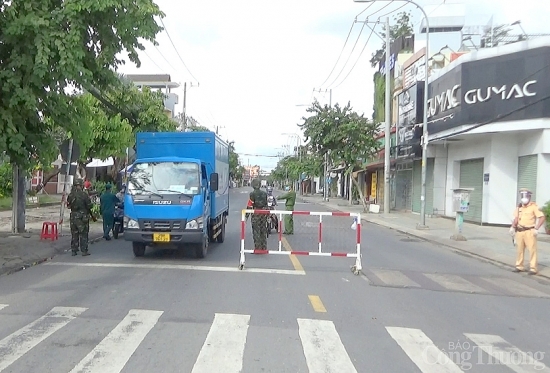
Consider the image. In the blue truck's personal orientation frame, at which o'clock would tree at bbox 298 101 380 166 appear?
The tree is roughly at 7 o'clock from the blue truck.

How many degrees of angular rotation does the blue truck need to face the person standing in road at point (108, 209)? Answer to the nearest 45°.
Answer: approximately 135° to its right

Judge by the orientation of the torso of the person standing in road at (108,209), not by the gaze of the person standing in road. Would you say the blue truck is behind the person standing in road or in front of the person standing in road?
behind

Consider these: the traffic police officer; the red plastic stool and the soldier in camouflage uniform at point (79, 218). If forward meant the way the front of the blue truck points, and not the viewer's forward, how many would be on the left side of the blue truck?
1

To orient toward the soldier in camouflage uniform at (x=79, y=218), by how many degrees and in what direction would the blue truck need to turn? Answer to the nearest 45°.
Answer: approximately 90° to its right

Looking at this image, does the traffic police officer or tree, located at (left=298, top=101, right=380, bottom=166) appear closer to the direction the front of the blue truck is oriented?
the traffic police officer

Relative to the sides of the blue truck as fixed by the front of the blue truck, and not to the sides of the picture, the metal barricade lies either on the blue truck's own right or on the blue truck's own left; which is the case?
on the blue truck's own left

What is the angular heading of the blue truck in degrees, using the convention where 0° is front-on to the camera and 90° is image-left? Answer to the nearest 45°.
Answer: approximately 0°

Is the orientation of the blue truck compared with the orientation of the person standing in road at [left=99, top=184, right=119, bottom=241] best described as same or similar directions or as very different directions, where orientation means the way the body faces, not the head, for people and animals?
very different directions
